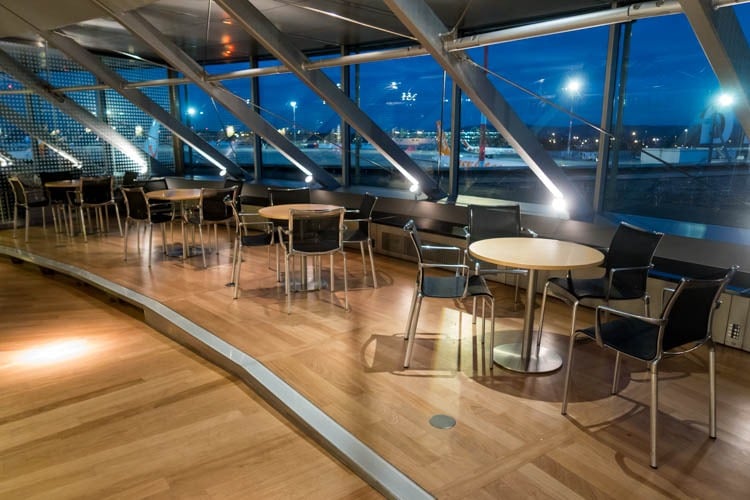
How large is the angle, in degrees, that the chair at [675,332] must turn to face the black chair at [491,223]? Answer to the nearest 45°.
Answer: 0° — it already faces it

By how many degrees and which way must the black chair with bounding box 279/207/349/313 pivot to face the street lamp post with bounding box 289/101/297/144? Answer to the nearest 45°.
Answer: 0° — it already faces it

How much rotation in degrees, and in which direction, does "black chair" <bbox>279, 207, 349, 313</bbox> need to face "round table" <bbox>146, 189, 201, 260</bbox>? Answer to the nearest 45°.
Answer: approximately 45° to its left

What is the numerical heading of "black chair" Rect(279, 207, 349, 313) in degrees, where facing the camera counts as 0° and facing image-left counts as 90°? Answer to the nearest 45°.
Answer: approximately 180°

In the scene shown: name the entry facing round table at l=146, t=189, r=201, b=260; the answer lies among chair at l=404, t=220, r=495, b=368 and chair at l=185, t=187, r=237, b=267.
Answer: chair at l=185, t=187, r=237, b=267

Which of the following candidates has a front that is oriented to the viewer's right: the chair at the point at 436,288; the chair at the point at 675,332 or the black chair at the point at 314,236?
the chair at the point at 436,288

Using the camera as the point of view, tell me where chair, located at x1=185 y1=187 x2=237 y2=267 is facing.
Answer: facing away from the viewer and to the left of the viewer

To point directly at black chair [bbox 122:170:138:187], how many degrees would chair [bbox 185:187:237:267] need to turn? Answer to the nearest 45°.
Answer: approximately 45° to its right

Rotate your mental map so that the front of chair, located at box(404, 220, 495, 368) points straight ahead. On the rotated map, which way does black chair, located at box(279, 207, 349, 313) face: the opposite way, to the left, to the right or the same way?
to the left

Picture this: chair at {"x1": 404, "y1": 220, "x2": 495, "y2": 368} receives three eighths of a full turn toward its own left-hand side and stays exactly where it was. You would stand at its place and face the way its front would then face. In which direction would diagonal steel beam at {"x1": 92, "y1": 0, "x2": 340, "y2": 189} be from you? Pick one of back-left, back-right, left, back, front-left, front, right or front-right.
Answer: front

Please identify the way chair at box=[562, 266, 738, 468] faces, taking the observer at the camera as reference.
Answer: facing away from the viewer and to the left of the viewer

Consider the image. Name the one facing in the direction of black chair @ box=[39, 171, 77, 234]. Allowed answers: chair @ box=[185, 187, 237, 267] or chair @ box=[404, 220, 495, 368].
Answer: chair @ box=[185, 187, 237, 267]

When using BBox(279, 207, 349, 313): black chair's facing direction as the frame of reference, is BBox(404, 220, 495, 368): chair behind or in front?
behind

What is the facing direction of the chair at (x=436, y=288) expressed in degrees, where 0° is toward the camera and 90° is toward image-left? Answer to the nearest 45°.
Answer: approximately 270°

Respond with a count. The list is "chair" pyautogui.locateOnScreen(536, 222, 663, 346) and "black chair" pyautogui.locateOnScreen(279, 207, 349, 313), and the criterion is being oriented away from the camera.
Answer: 1

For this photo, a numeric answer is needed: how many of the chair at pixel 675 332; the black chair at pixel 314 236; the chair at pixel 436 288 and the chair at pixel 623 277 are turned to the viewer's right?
1

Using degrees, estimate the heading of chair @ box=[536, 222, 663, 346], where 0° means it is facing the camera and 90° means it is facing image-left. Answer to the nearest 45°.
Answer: approximately 45°
